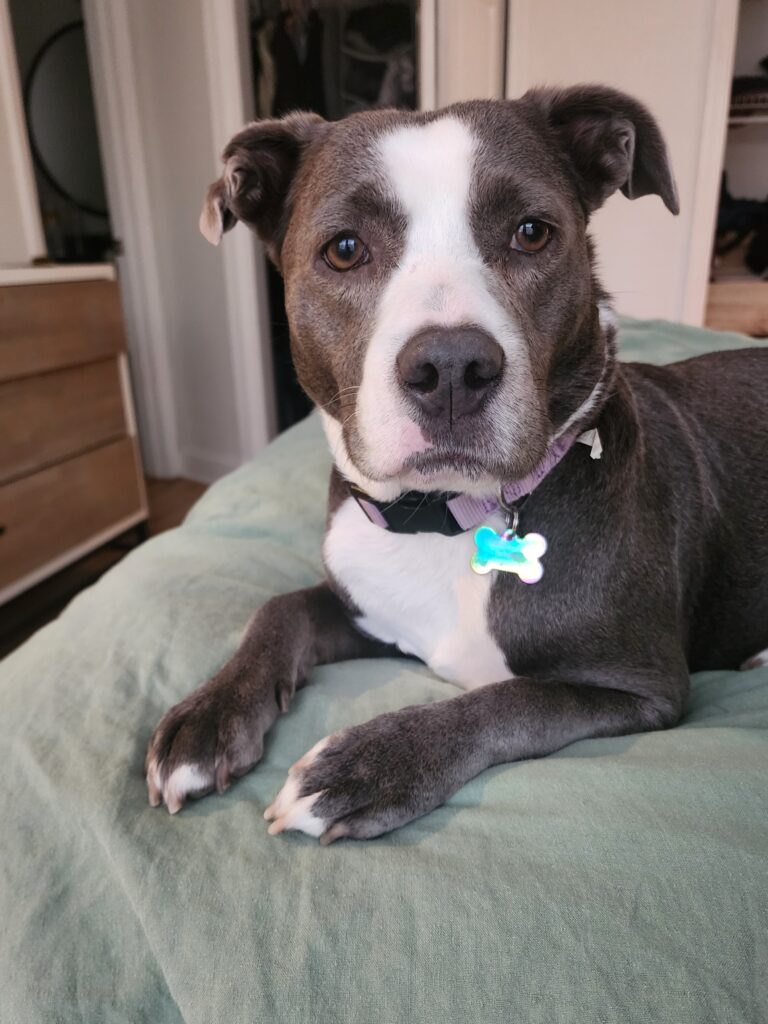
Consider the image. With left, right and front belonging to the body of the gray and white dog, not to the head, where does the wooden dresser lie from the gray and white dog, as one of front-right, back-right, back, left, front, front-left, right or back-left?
right

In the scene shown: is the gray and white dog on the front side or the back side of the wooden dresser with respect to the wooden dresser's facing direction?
on the front side

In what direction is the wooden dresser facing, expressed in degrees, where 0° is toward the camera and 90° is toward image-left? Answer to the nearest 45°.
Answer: approximately 315°

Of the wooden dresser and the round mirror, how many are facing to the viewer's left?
0

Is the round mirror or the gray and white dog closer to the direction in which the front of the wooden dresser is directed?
the gray and white dog

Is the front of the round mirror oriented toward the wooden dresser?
yes

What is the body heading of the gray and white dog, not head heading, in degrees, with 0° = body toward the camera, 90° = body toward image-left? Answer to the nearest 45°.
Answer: approximately 45°

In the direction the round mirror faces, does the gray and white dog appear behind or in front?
in front

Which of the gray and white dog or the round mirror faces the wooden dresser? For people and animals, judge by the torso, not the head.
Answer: the round mirror

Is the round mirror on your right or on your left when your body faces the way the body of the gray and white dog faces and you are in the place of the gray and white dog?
on your right

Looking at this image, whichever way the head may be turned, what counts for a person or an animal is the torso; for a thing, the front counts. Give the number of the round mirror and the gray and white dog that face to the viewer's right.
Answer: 0

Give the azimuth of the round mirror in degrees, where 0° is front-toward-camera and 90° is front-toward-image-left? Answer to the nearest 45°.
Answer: approximately 0°
